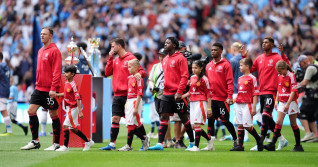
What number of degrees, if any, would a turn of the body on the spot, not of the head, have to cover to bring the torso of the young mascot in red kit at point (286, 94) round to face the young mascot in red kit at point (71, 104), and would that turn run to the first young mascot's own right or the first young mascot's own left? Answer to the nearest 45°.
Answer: approximately 45° to the first young mascot's own right

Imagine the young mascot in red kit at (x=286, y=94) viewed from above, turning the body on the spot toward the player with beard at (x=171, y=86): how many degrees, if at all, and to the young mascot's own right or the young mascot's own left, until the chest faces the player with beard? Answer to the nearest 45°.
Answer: approximately 45° to the young mascot's own right

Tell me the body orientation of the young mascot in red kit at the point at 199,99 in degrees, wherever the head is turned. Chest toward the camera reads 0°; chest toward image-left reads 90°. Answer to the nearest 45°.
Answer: approximately 45°

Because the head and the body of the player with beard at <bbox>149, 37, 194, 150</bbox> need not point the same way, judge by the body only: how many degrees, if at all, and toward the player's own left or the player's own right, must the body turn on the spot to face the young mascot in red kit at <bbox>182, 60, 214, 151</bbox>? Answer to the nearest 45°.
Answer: approximately 135° to the player's own left

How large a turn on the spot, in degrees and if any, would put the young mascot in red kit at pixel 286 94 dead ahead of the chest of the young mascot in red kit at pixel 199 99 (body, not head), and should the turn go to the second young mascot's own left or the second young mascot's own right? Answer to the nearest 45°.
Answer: approximately 135° to the second young mascot's own left

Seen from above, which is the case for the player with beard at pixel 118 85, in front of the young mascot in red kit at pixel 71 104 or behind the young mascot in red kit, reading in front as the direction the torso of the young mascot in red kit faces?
behind
